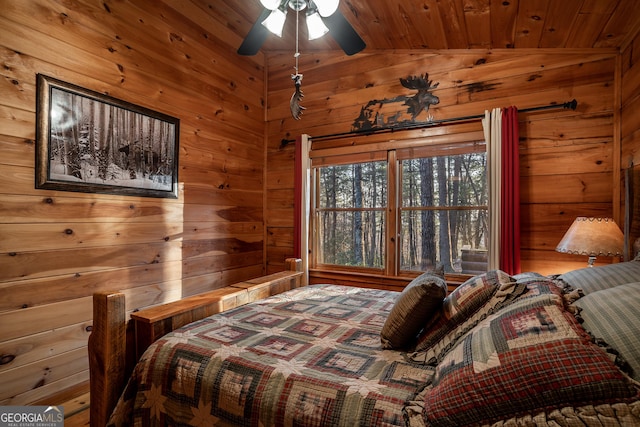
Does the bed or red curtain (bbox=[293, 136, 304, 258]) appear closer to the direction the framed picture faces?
the bed

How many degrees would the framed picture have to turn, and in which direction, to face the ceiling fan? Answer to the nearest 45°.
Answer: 0° — it already faces it

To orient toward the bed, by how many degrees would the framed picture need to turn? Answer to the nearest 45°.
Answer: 0° — it already faces it

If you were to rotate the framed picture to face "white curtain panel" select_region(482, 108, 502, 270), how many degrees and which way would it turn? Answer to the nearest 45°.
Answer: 0° — it already faces it

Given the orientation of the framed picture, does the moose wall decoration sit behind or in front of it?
in front

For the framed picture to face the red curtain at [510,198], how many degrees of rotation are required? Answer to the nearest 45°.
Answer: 0° — it already faces it

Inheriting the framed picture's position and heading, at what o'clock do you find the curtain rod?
The curtain rod is roughly at 11 o'clock from the framed picture.

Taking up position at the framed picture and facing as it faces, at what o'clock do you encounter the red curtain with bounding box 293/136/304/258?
The red curtain is roughly at 10 o'clock from the framed picture.

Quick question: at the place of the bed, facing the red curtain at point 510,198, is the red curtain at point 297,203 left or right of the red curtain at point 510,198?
left
